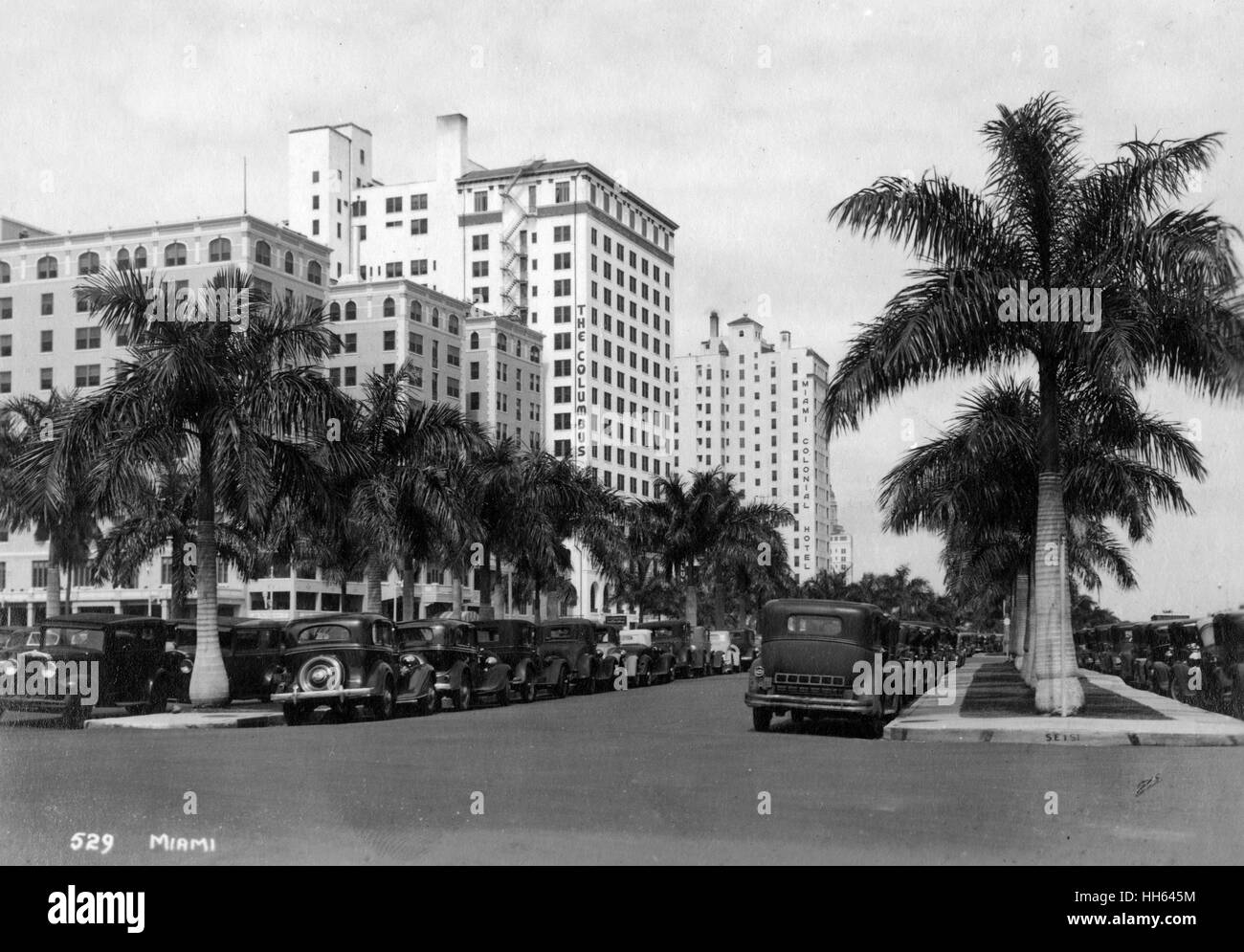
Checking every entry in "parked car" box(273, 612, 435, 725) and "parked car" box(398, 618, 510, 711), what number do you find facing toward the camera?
0

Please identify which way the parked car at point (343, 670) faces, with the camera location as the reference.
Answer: facing away from the viewer and to the right of the viewer

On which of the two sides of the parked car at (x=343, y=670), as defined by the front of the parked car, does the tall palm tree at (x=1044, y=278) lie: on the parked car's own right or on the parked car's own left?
on the parked car's own right

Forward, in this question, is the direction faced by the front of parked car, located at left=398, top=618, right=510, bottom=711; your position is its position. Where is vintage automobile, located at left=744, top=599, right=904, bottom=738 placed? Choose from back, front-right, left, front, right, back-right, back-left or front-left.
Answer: right

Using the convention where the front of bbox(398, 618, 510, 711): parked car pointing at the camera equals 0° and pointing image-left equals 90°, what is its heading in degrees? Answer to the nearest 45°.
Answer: approximately 225°

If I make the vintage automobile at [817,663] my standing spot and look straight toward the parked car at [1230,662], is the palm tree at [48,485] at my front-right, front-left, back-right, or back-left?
back-left

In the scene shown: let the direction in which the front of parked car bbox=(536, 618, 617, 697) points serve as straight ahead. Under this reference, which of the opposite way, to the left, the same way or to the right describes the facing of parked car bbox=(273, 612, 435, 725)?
the same way

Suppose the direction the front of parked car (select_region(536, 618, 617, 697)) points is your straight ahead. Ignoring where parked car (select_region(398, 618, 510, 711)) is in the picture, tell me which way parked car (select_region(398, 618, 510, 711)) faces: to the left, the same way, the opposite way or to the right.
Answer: the same way

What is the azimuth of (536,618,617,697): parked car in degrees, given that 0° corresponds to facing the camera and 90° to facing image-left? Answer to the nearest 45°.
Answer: approximately 225°

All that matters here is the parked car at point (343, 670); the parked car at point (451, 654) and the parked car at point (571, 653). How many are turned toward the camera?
0
